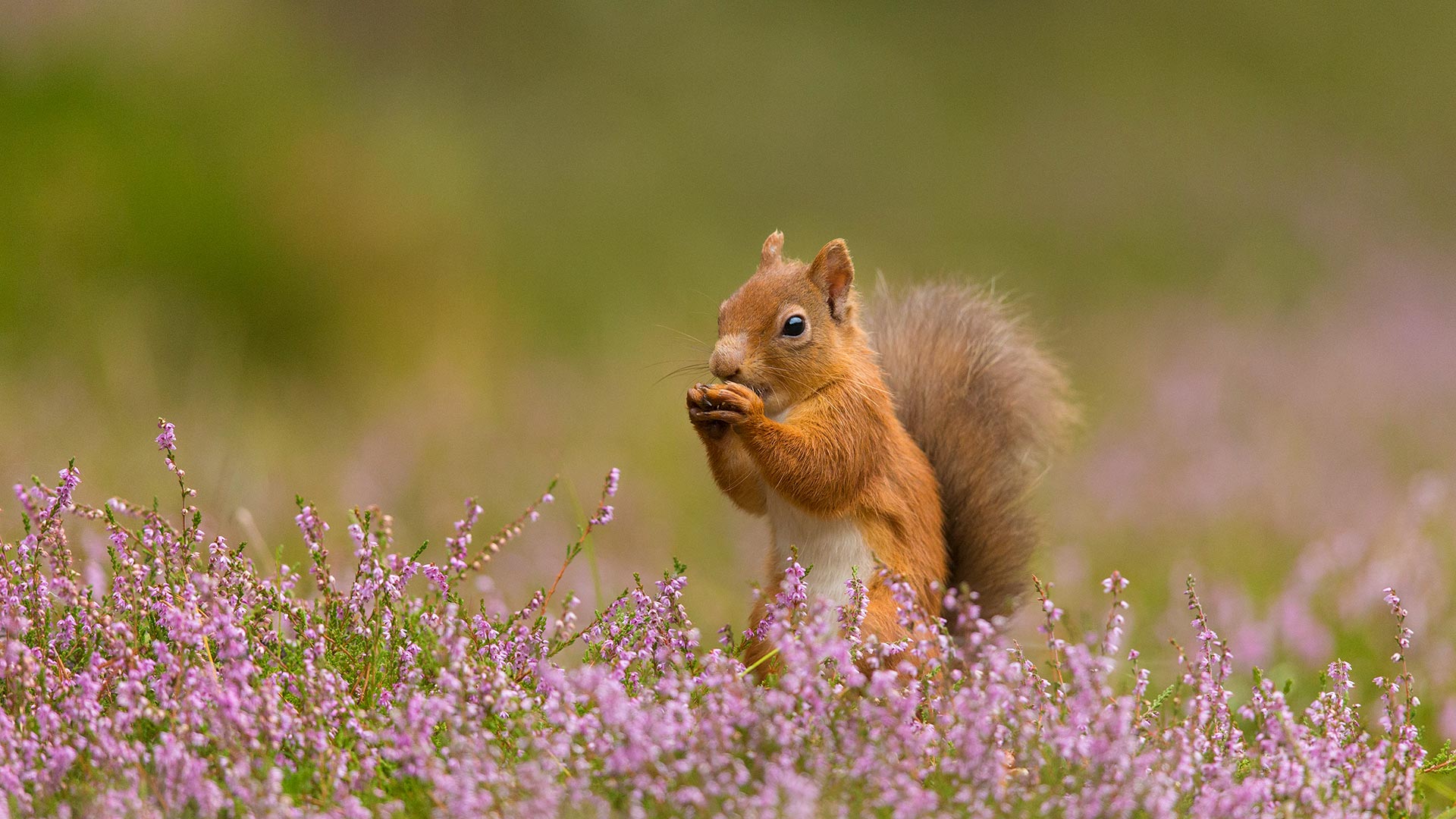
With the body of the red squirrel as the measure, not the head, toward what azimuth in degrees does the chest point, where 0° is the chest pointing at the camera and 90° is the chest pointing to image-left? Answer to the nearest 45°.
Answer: approximately 45°

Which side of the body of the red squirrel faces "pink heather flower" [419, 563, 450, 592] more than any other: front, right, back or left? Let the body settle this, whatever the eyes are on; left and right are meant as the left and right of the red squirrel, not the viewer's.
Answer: front

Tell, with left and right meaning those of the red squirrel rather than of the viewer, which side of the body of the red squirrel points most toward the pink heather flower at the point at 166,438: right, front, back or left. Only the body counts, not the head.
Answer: front
